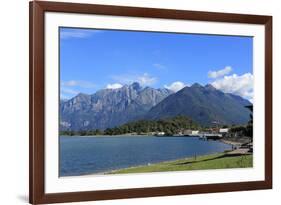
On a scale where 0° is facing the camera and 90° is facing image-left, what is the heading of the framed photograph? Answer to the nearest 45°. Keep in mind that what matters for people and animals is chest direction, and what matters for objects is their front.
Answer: approximately 315°
